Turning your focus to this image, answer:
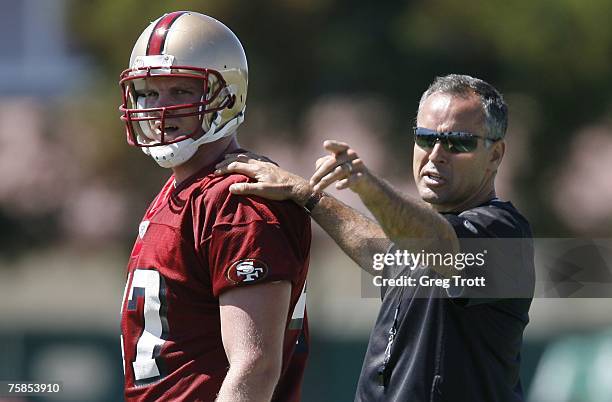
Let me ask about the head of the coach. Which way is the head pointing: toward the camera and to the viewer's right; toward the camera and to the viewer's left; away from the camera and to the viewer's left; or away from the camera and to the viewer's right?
toward the camera and to the viewer's left

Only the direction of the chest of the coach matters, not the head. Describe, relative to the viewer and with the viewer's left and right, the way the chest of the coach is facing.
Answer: facing the viewer and to the left of the viewer

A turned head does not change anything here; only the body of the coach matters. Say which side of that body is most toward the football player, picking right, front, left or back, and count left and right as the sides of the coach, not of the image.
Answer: front
